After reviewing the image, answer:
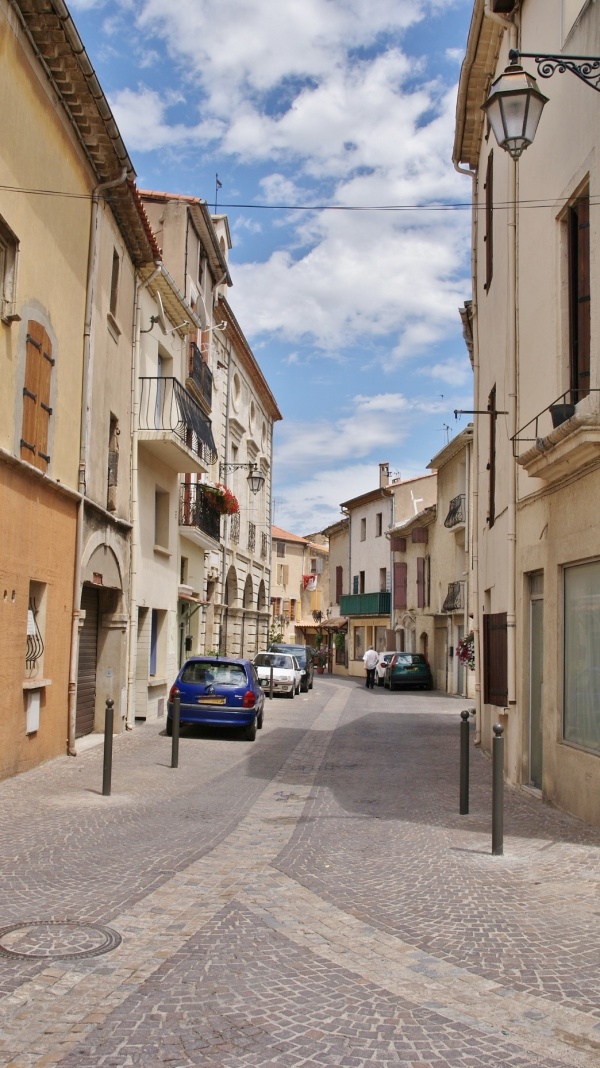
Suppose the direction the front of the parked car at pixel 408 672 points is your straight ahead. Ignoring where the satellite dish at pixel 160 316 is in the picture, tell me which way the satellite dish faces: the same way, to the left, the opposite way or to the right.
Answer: to the right

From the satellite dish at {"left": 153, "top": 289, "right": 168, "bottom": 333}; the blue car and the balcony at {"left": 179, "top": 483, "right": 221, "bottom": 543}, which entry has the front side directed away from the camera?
the blue car

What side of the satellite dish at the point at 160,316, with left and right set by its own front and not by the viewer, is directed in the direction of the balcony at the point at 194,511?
left

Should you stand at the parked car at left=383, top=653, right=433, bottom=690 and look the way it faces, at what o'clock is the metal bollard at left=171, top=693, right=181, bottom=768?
The metal bollard is roughly at 6 o'clock from the parked car.

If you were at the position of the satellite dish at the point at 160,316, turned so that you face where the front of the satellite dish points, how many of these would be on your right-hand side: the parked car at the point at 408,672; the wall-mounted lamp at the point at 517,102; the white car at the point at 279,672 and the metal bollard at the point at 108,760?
2

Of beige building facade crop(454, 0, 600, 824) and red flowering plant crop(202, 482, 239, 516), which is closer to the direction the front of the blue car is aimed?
the red flowering plant

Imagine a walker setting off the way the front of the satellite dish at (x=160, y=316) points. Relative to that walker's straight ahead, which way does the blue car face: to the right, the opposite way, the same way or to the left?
to the left

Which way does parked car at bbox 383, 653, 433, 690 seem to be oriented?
away from the camera

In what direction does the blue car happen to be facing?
away from the camera

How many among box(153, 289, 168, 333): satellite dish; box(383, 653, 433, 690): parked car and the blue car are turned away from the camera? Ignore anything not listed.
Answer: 2

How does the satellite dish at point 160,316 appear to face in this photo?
to the viewer's right

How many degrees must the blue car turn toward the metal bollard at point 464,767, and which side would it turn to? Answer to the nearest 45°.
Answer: approximately 180°
